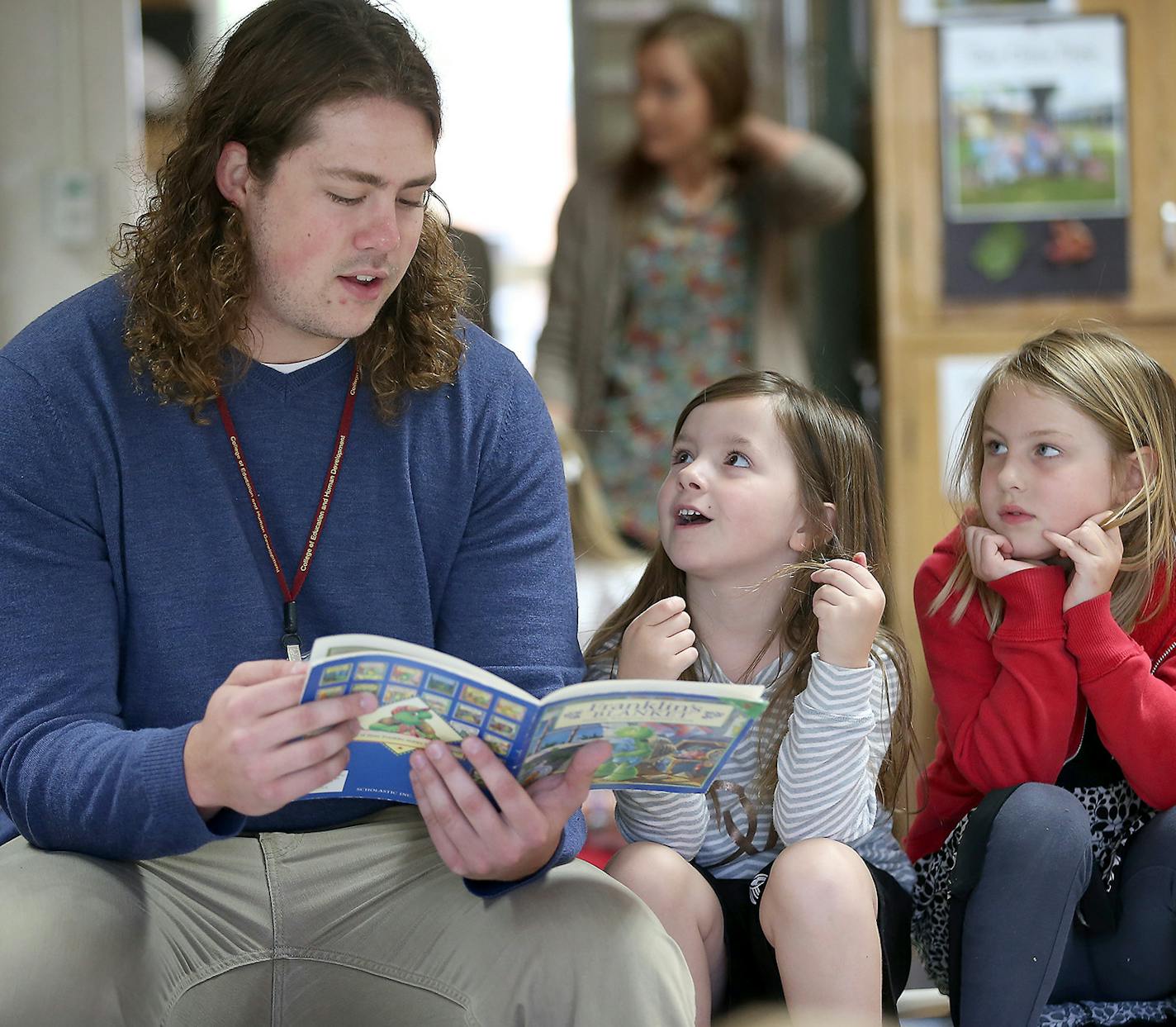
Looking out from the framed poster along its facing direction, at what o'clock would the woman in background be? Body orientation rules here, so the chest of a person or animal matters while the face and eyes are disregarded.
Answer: The woman in background is roughly at 2 o'clock from the framed poster.

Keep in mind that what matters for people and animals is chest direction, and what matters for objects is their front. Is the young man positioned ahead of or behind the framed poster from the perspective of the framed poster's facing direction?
ahead

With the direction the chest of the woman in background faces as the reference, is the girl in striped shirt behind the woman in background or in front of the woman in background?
in front

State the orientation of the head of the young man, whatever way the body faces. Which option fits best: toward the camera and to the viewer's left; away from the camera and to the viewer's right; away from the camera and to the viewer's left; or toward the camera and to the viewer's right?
toward the camera and to the viewer's right

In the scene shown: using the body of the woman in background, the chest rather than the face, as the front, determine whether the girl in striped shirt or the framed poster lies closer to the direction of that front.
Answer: the girl in striped shirt

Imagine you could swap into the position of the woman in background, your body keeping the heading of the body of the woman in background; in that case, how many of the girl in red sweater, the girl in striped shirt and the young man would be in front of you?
3

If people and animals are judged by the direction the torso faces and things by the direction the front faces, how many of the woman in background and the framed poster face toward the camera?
2

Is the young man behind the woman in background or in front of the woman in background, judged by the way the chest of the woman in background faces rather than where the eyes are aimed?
in front

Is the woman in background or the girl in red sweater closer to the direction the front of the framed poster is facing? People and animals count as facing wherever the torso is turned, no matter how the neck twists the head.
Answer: the girl in red sweater
